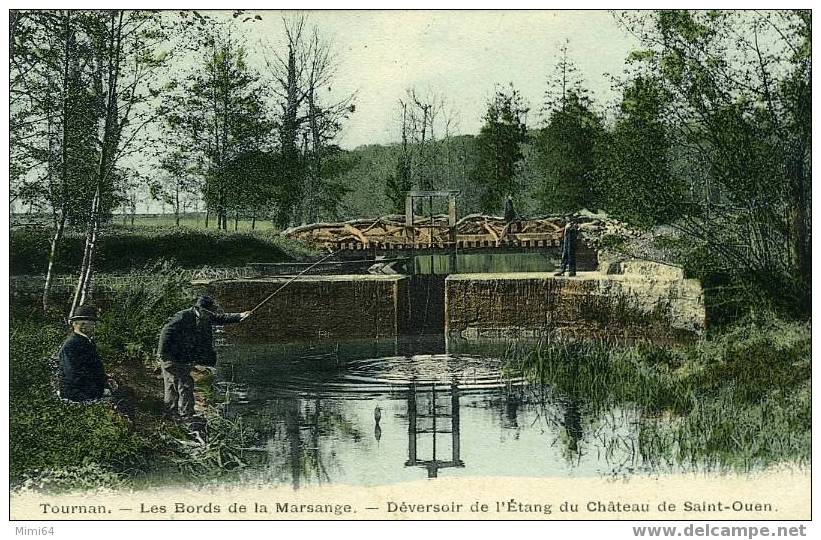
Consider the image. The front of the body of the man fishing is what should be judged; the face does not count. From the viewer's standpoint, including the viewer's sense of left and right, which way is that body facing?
facing to the right of the viewer

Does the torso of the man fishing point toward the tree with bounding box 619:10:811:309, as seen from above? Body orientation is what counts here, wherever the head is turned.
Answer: yes

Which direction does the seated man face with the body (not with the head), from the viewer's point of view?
to the viewer's right

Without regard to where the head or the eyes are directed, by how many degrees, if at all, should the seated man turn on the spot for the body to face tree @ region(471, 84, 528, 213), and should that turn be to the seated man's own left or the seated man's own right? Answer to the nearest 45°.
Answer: approximately 45° to the seated man's own left

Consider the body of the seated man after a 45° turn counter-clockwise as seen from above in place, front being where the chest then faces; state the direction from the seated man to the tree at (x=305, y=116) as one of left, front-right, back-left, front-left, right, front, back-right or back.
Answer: front

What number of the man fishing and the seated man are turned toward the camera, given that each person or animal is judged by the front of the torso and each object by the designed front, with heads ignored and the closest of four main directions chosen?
0

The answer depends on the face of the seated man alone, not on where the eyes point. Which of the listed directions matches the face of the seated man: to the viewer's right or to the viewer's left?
to the viewer's right

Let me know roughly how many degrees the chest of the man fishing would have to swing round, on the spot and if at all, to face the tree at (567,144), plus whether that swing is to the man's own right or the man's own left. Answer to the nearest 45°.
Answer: approximately 45° to the man's own left
